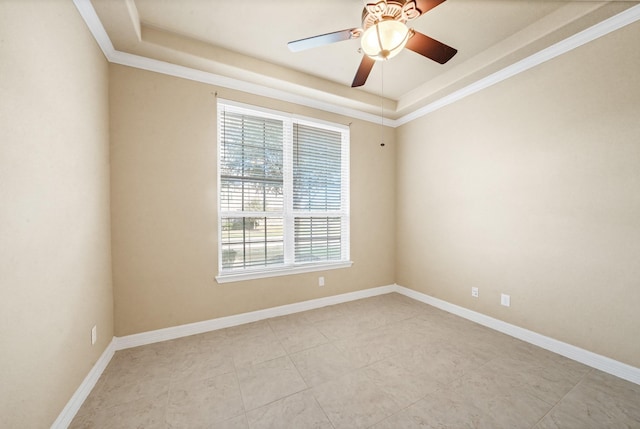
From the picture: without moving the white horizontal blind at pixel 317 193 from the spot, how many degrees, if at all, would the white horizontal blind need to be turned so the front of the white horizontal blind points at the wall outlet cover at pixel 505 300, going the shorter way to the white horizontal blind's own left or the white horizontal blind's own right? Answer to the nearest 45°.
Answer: approximately 45° to the white horizontal blind's own left

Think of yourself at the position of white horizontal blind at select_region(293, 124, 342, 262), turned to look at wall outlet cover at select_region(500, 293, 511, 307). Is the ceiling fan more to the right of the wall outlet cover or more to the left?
right

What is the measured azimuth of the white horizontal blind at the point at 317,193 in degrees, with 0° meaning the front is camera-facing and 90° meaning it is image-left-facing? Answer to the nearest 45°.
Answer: approximately 315°

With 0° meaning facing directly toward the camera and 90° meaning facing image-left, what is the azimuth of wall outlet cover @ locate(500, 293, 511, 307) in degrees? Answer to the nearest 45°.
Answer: approximately 45°
